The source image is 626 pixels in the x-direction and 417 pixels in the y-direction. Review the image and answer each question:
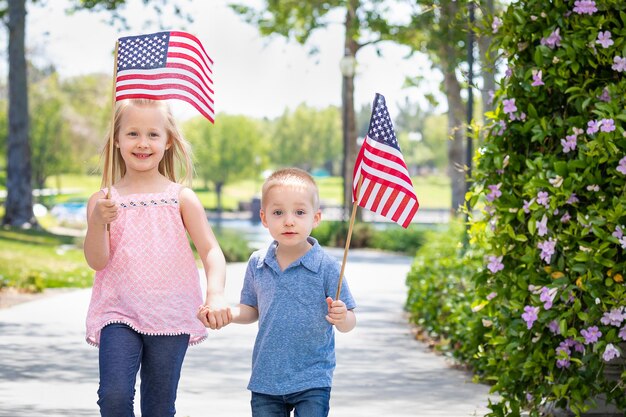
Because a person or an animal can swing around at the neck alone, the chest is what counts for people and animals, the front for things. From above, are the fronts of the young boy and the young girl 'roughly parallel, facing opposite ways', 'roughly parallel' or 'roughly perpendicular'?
roughly parallel

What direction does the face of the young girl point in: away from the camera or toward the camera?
toward the camera

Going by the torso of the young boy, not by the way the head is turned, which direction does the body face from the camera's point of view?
toward the camera

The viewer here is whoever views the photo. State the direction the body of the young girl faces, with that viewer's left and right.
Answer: facing the viewer

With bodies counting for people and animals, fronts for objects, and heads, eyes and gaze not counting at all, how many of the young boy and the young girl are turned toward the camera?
2

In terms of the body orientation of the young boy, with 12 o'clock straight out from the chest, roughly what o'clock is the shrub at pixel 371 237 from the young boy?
The shrub is roughly at 6 o'clock from the young boy.

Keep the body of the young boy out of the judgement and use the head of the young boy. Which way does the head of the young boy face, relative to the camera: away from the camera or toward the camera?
toward the camera

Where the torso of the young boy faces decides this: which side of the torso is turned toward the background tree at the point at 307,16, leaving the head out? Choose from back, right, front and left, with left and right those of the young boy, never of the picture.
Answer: back

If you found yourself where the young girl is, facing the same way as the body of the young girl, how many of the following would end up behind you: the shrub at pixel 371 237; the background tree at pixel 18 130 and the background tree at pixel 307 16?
3

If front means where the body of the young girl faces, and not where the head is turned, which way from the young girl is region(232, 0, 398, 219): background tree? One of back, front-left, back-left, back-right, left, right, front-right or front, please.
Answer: back

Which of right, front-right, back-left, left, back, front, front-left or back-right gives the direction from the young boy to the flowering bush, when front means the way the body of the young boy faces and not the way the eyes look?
back-left

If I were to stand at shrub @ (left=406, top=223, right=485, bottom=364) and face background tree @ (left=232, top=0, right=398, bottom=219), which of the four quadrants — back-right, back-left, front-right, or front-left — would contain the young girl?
back-left
